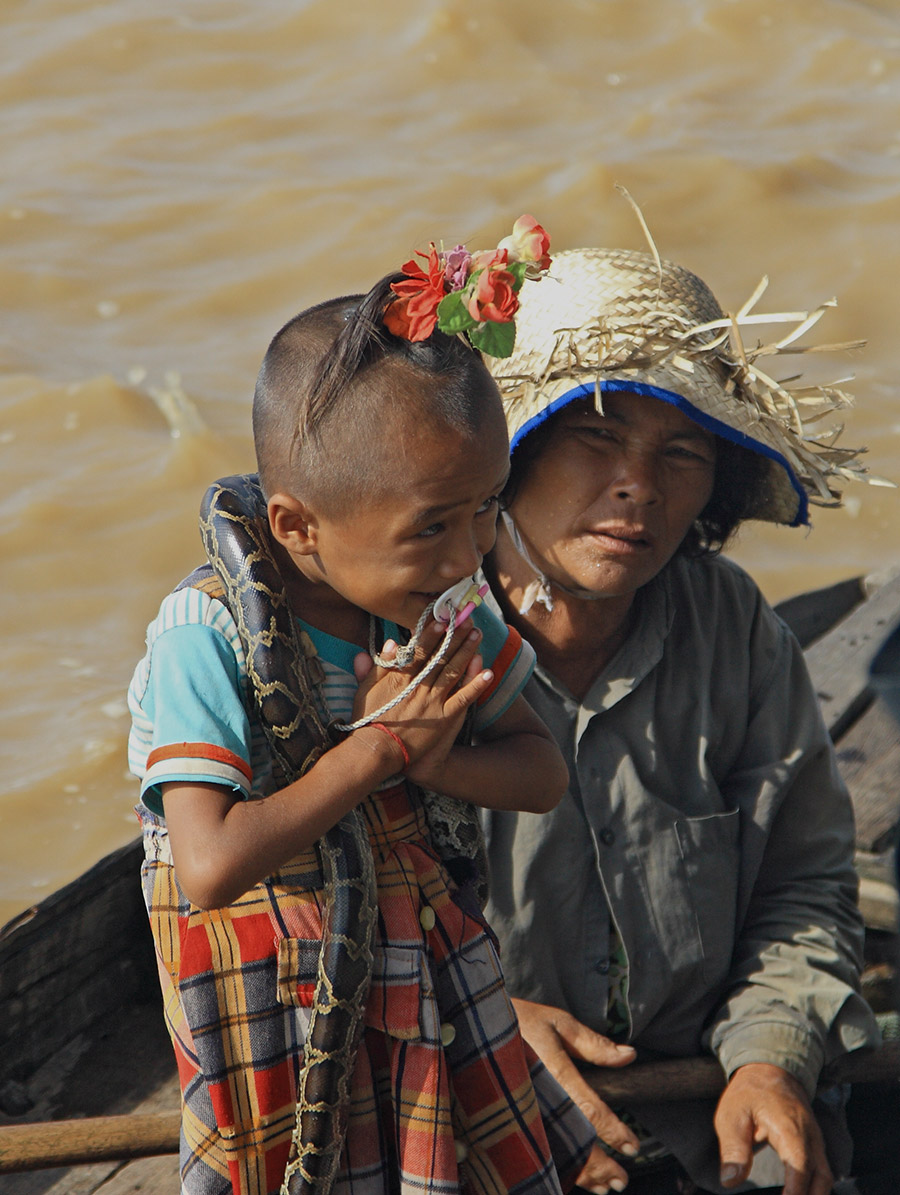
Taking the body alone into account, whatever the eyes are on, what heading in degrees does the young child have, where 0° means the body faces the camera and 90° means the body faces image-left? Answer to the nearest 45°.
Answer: approximately 315°

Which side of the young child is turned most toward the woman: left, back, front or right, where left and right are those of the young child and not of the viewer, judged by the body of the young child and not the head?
left

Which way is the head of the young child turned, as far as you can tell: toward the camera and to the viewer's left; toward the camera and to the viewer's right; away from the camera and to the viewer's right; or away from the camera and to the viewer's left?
toward the camera and to the viewer's right
